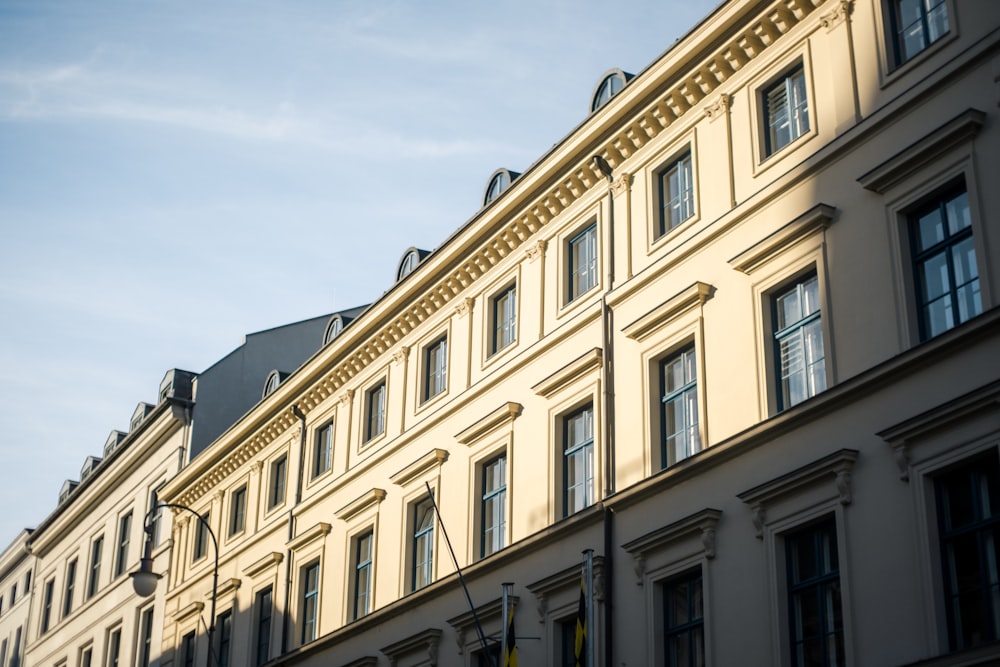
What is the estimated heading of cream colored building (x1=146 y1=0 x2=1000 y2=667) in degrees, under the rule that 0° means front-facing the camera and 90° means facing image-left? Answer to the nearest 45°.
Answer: approximately 45°
